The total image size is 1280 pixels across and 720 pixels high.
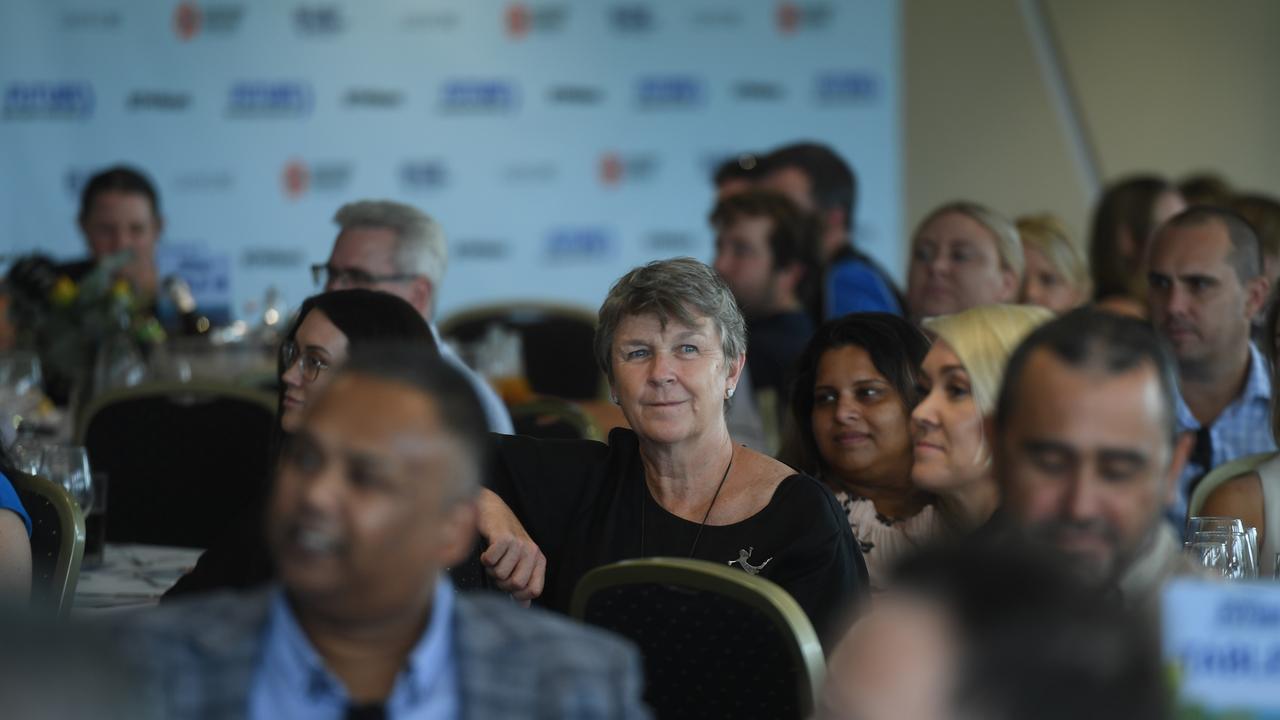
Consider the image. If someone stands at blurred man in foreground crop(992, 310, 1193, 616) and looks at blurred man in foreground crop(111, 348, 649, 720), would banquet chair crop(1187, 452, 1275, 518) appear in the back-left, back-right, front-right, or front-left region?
back-right

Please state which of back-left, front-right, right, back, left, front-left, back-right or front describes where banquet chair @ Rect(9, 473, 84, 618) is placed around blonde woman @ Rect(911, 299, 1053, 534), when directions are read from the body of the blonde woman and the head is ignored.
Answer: front-right

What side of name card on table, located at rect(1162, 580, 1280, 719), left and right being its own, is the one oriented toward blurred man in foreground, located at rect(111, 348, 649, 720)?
right

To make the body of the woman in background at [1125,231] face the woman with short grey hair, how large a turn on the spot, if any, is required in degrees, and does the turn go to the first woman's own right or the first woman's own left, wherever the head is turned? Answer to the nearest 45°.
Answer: approximately 90° to the first woman's own right

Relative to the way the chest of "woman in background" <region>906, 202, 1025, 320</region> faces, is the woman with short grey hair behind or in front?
in front

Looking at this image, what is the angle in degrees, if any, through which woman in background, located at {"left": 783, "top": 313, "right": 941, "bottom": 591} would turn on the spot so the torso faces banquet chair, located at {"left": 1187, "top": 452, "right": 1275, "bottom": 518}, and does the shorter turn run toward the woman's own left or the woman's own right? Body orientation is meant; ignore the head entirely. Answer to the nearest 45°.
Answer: approximately 135° to the woman's own left

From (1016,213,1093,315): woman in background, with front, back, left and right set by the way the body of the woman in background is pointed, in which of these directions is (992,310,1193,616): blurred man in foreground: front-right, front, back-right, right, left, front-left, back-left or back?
front-left

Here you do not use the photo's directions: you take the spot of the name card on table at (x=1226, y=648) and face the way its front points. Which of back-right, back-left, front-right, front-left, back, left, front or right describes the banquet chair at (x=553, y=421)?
back-right

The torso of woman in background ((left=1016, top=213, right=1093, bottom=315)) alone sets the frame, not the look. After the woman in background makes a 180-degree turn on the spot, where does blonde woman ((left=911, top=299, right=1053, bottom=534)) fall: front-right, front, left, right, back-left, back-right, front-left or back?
back-right
